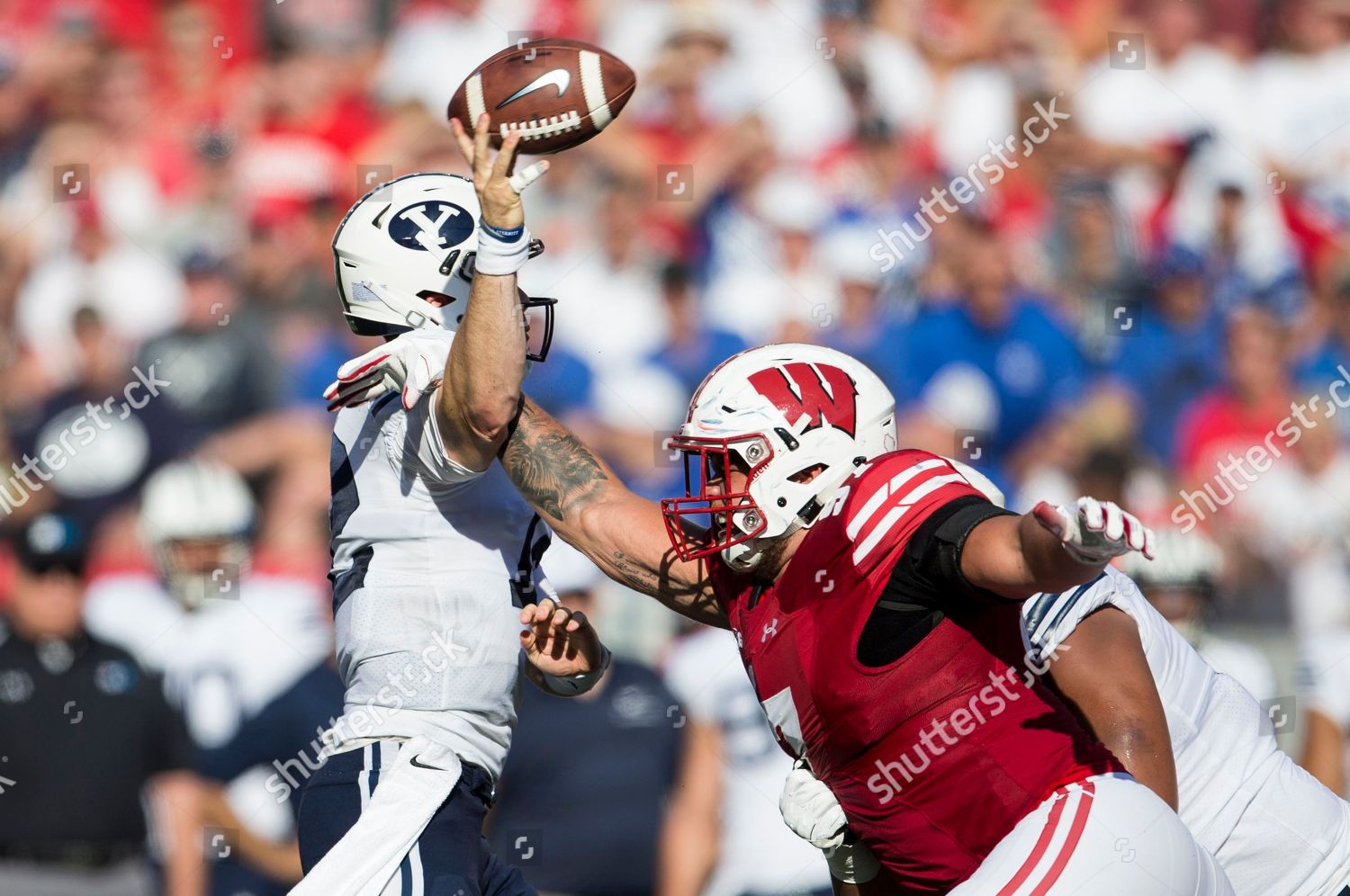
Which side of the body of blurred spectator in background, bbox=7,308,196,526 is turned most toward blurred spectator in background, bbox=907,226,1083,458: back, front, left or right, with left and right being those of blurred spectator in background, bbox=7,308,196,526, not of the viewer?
left

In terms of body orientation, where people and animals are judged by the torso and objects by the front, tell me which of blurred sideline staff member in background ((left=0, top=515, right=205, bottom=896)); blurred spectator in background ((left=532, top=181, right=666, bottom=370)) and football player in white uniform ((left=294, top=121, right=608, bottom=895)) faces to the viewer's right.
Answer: the football player in white uniform

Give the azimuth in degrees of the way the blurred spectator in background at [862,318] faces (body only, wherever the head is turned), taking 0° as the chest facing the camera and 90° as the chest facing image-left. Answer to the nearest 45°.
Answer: approximately 0°

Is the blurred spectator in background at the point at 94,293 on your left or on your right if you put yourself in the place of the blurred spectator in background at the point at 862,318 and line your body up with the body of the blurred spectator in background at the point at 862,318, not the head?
on your right

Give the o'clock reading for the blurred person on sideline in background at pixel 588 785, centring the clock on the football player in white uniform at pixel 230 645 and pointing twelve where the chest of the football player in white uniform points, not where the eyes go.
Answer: The blurred person on sideline in background is roughly at 10 o'clock from the football player in white uniform.

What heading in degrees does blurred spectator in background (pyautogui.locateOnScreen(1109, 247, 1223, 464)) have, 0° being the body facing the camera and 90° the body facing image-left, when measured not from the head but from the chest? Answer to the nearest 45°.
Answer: approximately 0°

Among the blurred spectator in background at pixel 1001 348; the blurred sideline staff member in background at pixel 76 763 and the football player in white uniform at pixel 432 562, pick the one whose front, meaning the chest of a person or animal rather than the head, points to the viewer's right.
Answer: the football player in white uniform
